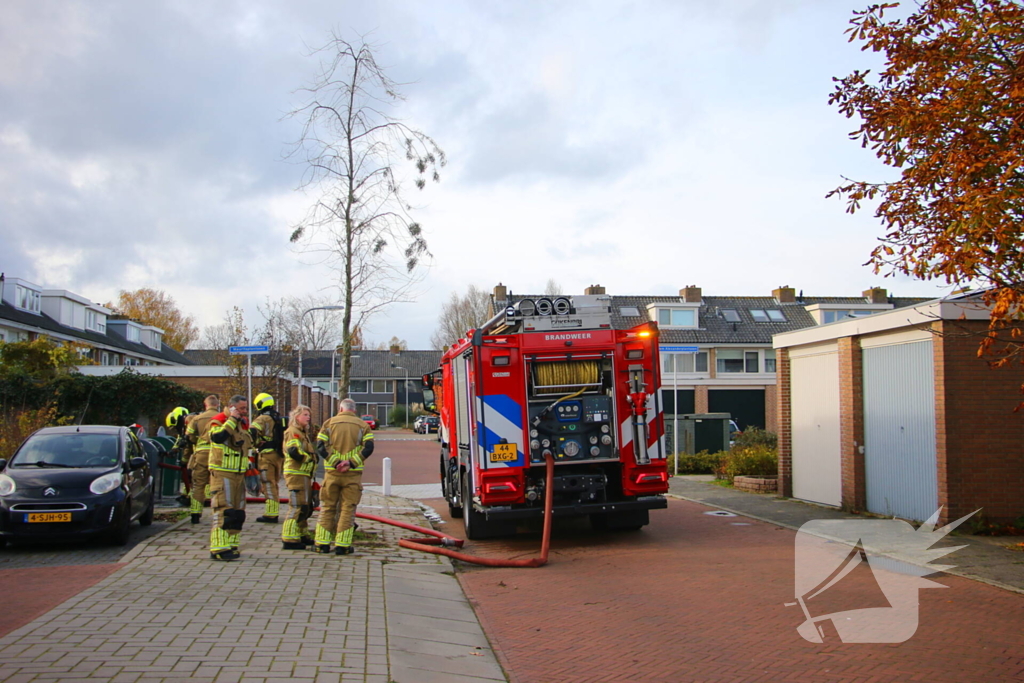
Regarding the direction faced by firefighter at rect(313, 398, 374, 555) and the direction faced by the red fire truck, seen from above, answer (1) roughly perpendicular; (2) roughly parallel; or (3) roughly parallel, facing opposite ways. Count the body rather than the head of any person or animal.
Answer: roughly parallel

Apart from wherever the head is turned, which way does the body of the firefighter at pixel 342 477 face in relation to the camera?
away from the camera

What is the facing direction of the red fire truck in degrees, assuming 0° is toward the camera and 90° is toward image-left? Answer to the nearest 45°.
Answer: approximately 180°

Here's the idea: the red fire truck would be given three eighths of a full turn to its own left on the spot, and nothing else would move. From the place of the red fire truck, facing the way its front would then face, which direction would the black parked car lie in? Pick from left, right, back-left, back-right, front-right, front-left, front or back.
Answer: front-right

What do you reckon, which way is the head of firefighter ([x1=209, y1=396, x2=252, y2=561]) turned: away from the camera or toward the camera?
toward the camera

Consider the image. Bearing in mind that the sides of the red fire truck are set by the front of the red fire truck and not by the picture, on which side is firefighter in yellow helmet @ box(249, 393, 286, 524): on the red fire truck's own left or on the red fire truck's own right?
on the red fire truck's own left

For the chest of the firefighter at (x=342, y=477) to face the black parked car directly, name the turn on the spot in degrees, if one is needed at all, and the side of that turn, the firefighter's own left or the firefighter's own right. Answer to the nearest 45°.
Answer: approximately 90° to the firefighter's own left
